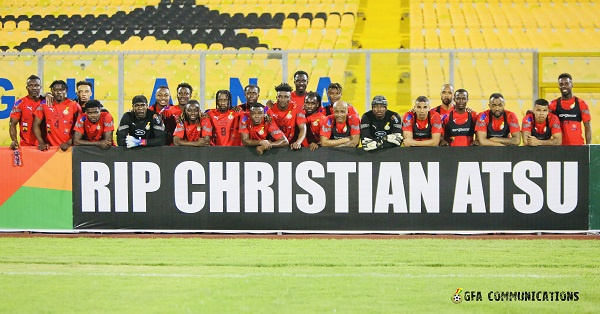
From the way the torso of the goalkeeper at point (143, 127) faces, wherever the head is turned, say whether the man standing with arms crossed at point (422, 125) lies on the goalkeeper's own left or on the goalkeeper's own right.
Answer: on the goalkeeper's own left

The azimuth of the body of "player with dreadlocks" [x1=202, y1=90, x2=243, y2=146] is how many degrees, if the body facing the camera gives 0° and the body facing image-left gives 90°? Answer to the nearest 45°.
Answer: approximately 0°

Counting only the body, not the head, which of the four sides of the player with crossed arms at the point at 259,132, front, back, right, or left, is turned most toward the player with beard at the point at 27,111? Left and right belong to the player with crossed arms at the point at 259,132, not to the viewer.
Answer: right

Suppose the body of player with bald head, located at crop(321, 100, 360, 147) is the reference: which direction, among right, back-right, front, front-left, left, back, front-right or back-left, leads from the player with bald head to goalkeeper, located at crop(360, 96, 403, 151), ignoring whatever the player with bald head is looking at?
left

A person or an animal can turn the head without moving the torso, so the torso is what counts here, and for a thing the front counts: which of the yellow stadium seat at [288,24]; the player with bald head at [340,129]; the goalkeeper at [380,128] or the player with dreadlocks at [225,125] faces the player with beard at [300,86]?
the yellow stadium seat

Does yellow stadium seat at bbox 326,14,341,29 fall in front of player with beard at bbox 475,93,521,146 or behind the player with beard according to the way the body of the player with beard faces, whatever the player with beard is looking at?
behind

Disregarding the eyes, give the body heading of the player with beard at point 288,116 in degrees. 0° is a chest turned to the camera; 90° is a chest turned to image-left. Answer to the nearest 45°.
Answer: approximately 0°

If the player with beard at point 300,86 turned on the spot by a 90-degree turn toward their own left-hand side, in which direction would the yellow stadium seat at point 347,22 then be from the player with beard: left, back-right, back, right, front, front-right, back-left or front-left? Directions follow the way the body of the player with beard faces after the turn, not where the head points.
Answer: left

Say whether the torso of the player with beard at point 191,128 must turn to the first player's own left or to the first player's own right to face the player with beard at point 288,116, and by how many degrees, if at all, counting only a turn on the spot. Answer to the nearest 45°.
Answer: approximately 90° to the first player's own left
